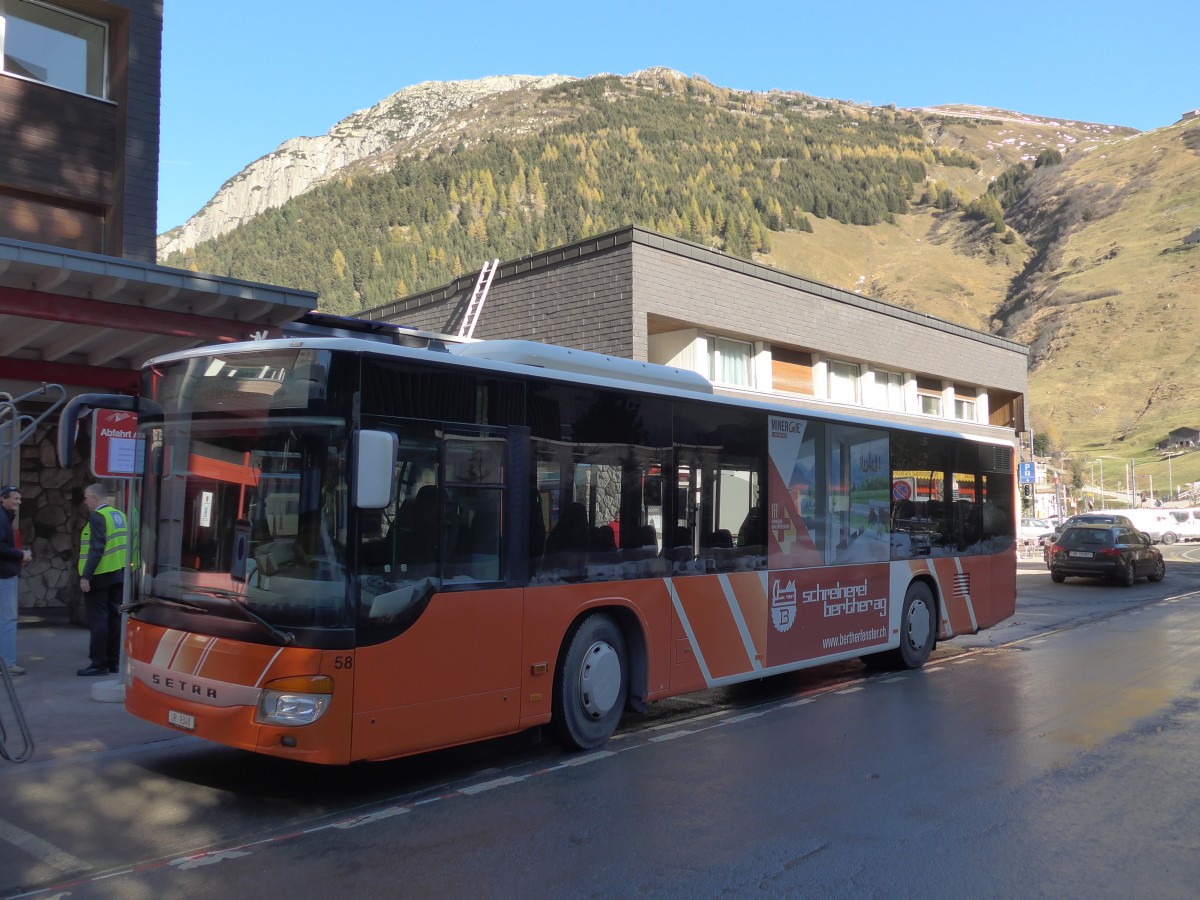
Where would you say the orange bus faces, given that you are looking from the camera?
facing the viewer and to the left of the viewer

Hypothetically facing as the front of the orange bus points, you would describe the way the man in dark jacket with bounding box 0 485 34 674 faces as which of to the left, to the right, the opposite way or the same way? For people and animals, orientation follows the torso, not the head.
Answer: the opposite way

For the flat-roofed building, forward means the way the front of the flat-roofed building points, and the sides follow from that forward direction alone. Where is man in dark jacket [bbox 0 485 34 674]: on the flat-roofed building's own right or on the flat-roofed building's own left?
on the flat-roofed building's own right

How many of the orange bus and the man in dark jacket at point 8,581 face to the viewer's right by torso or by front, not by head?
1

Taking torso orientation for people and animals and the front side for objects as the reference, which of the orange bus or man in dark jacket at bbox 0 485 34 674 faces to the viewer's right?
the man in dark jacket

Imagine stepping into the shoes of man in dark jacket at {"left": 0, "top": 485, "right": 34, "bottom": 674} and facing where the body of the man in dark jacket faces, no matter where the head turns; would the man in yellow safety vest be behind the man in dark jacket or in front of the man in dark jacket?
in front

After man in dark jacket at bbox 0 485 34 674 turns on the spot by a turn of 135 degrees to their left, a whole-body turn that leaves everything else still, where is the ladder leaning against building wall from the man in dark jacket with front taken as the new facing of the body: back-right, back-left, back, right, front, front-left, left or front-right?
right

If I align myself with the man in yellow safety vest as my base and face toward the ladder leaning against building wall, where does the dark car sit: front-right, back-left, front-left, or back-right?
front-right

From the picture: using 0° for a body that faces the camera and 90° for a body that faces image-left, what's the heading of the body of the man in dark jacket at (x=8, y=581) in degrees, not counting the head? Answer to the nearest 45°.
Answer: approximately 270°

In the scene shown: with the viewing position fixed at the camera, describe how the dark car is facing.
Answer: facing away from the viewer and to the right of the viewer

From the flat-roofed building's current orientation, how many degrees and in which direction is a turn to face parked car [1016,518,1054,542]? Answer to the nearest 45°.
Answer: approximately 90° to its left

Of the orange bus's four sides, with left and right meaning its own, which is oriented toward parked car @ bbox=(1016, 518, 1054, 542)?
back
